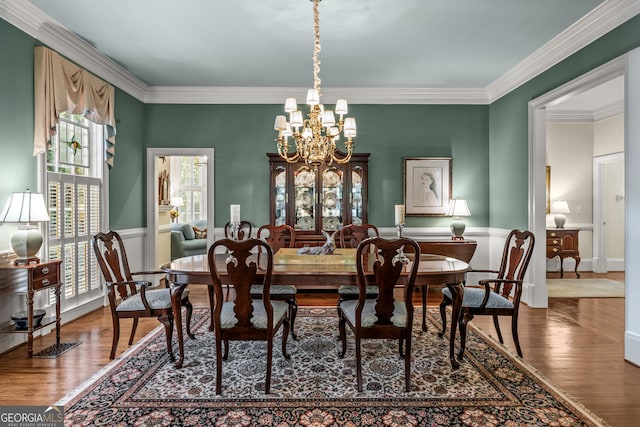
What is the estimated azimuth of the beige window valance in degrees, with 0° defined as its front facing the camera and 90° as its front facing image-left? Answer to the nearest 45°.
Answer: approximately 315°

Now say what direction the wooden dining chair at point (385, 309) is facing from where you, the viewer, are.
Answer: facing away from the viewer

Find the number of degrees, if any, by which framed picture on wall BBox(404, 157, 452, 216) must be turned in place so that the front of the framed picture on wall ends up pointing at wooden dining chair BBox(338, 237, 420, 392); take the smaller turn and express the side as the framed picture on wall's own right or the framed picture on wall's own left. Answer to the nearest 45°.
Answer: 0° — it already faces it

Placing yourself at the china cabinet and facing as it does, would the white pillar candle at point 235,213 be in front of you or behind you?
in front

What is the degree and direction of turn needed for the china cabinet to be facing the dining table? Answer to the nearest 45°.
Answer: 0° — it already faces it

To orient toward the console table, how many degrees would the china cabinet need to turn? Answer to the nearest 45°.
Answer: approximately 90° to its left

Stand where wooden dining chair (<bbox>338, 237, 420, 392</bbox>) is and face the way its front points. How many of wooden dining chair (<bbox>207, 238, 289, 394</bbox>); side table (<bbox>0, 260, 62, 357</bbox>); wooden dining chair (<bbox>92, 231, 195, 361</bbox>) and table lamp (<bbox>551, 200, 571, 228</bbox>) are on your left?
3

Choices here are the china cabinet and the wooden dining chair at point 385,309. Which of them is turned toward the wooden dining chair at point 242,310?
the china cabinet

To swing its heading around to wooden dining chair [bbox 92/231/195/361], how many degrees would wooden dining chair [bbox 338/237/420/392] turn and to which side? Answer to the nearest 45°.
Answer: approximately 90° to its left

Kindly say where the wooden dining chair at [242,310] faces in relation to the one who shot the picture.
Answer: facing away from the viewer

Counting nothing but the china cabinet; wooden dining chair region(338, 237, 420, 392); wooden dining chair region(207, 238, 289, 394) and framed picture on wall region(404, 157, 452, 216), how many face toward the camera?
2

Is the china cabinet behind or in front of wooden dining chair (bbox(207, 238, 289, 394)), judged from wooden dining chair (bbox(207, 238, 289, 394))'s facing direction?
in front

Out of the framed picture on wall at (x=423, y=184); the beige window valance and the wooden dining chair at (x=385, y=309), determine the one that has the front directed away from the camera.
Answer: the wooden dining chair

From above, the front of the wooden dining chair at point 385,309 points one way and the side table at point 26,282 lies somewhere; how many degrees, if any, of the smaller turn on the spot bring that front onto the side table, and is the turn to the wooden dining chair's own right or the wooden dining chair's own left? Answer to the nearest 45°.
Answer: approximately 90° to the wooden dining chair's own left
